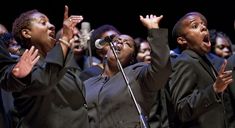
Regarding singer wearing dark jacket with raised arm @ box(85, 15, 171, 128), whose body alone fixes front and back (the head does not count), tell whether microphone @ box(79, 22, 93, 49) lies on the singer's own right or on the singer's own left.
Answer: on the singer's own right

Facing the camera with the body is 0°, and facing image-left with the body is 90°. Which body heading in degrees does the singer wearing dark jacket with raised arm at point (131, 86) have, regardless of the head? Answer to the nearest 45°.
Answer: approximately 45°
